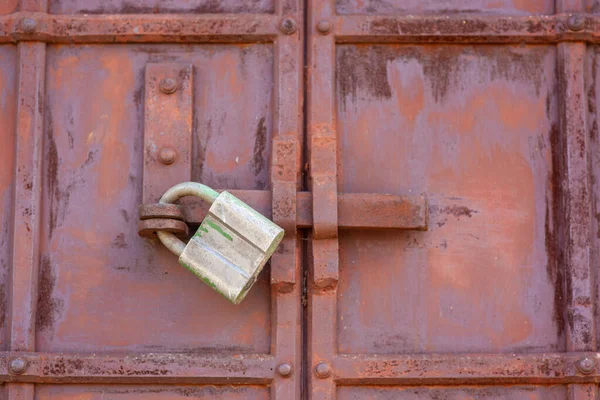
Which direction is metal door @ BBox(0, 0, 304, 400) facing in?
toward the camera
